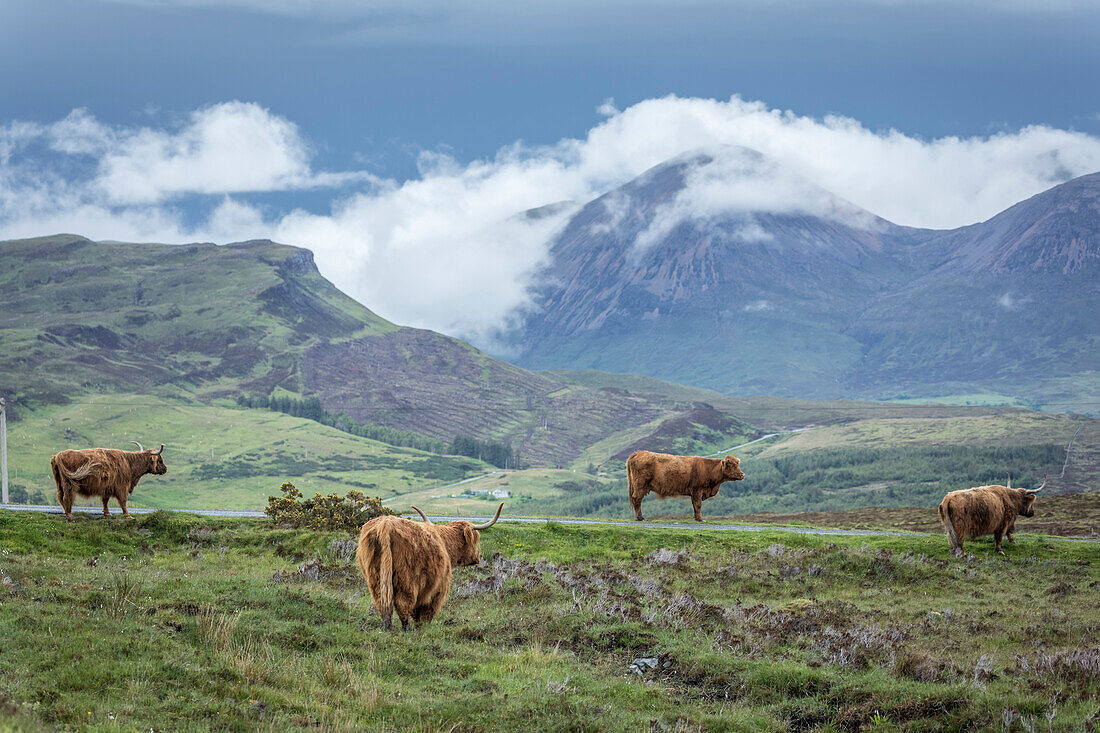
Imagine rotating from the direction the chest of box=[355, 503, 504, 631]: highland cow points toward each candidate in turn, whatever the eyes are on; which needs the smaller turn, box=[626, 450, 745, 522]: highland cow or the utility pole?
the highland cow

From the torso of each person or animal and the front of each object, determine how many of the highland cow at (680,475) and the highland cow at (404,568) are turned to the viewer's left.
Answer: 0

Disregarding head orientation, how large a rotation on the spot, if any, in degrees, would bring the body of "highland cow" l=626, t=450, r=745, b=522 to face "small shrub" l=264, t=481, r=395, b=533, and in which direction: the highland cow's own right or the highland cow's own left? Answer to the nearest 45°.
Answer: approximately 135° to the highland cow's own right

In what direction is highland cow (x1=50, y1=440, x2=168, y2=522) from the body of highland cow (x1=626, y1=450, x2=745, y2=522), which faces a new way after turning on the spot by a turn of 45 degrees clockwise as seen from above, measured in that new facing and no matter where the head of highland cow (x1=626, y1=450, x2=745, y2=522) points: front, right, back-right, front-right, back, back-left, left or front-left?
right

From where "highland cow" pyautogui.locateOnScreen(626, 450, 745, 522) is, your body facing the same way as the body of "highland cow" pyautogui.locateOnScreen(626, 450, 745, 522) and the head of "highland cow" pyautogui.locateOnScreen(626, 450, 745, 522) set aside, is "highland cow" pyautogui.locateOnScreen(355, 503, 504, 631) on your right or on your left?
on your right

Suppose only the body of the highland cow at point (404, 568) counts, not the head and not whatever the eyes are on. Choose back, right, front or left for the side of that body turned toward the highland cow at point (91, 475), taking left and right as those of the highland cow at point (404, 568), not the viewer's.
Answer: left

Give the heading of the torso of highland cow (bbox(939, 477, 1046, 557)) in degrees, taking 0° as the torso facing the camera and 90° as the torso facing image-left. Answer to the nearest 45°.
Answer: approximately 225°

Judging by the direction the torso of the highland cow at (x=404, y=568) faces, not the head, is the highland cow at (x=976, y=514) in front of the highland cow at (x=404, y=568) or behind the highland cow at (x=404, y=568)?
in front

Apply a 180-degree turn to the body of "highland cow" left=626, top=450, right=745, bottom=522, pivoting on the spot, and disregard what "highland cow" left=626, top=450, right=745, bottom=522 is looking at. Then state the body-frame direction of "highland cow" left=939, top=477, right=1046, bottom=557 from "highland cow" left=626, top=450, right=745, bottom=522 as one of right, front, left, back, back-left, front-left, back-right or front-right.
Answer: back-left

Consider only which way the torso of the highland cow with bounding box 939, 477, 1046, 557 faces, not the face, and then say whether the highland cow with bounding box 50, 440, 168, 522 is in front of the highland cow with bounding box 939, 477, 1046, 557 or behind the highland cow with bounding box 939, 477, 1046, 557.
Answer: behind

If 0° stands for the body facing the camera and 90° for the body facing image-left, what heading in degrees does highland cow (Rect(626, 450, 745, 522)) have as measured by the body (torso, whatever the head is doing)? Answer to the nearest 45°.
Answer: approximately 270°

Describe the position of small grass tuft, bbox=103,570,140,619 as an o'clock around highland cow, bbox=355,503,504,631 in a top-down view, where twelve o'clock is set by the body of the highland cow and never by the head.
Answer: The small grass tuft is roughly at 8 o'clock from the highland cow.
